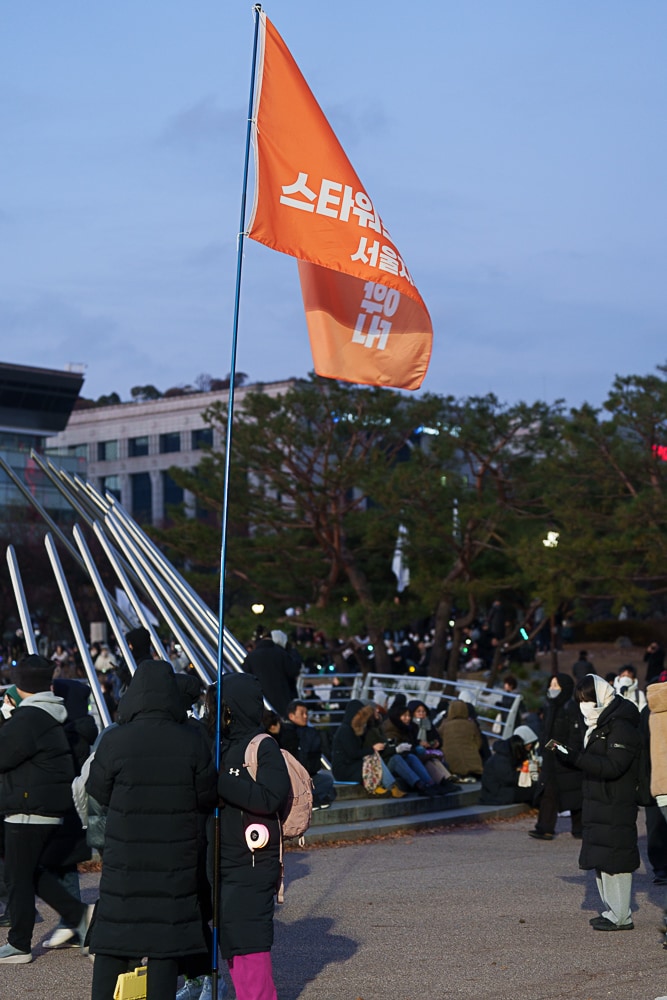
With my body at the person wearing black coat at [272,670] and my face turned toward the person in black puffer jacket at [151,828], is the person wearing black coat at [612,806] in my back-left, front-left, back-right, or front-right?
front-left

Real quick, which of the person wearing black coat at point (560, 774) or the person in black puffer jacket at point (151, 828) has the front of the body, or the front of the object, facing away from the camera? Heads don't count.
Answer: the person in black puffer jacket

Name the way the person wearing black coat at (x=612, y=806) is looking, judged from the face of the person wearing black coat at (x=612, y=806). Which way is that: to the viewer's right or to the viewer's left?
to the viewer's left

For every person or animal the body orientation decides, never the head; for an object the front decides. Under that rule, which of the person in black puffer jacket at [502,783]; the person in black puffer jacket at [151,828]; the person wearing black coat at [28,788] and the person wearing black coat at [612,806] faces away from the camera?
the person in black puffer jacket at [151,828]

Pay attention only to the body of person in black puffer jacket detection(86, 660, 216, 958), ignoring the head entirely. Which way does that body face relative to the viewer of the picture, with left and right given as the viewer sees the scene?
facing away from the viewer

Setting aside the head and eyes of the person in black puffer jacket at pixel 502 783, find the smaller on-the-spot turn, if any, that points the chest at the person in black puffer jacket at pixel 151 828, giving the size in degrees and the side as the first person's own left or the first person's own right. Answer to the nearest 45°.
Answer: approximately 90° to the first person's own right

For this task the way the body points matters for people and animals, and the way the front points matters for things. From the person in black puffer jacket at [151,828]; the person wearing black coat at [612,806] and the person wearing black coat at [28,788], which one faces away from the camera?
the person in black puffer jacket

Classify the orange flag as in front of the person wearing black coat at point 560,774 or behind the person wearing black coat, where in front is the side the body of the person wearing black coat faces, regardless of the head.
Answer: in front

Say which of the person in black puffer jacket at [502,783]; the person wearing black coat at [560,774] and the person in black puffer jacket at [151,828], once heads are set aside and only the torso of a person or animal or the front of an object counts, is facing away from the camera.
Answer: the person in black puffer jacket at [151,828]

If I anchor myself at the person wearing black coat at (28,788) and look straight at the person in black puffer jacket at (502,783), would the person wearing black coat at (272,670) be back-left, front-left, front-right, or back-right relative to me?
front-left

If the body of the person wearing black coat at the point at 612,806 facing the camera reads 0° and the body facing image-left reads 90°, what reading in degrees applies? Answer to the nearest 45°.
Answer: approximately 90°

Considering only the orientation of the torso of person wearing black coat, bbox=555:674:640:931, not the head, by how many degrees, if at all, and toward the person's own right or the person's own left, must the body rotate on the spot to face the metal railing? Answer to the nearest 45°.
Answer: approximately 90° to the person's own right
